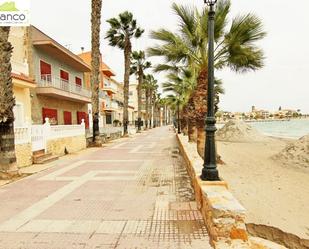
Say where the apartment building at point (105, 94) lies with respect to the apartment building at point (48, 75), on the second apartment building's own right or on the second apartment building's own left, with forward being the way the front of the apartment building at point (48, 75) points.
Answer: on the second apartment building's own left

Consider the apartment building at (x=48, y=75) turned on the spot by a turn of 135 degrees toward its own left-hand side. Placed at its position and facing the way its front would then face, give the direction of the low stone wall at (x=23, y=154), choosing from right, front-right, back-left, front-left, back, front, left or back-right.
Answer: back

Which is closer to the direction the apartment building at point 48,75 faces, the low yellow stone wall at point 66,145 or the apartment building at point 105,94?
the low yellow stone wall

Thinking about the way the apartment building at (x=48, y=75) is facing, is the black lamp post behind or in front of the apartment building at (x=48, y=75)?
in front

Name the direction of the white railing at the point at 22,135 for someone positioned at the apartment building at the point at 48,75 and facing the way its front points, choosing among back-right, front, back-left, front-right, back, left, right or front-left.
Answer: front-right

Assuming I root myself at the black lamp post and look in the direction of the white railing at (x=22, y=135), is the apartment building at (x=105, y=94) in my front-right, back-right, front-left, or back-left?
front-right

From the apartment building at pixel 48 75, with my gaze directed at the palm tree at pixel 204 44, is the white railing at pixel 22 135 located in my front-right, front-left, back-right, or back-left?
front-right

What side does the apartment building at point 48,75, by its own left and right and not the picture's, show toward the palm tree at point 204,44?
front
